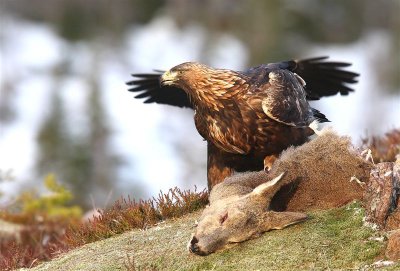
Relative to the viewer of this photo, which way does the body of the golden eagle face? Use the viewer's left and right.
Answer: facing the viewer and to the left of the viewer

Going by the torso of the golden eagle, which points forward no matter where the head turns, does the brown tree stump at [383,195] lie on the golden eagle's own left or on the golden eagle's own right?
on the golden eagle's own left

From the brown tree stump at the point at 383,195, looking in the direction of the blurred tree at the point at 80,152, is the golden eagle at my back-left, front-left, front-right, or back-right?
front-left

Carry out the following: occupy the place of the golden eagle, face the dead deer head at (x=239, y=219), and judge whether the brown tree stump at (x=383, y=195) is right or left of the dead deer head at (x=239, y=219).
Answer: left
